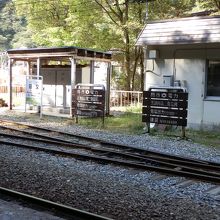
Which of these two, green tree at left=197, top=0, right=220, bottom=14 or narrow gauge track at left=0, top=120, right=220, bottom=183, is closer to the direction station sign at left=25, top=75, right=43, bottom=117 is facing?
the narrow gauge track

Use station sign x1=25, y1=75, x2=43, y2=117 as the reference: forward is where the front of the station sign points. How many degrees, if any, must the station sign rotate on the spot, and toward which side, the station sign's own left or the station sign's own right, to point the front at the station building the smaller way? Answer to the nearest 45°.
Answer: approximately 90° to the station sign's own left

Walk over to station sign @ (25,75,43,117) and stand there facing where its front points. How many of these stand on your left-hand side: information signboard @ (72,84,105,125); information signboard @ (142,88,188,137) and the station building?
3

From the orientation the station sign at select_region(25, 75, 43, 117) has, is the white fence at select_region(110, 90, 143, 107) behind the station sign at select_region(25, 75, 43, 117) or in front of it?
behind

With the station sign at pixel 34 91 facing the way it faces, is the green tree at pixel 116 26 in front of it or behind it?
behind

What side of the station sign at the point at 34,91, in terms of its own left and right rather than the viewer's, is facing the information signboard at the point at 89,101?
left

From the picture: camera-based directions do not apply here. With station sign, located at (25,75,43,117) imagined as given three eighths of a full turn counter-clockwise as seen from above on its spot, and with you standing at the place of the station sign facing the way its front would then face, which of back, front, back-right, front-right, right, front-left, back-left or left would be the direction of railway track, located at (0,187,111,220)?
right

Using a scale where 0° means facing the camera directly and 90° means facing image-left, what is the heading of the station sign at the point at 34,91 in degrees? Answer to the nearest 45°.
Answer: approximately 45°

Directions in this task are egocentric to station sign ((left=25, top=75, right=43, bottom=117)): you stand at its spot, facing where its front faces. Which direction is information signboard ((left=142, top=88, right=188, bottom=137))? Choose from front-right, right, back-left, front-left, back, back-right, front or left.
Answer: left
